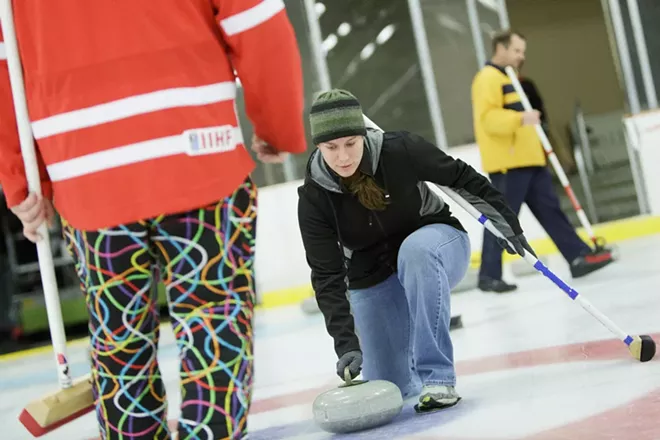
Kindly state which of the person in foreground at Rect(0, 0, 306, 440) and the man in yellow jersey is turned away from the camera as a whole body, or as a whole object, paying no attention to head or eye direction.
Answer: the person in foreground

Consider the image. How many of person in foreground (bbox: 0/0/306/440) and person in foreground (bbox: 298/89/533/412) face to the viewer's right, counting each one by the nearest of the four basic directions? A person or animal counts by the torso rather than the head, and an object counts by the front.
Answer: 0

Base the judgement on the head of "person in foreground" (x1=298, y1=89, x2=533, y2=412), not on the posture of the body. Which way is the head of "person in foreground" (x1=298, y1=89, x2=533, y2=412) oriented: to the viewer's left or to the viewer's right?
to the viewer's left

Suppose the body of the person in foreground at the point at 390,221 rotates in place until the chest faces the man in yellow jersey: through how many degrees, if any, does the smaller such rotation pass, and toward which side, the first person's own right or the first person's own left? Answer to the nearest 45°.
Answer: approximately 180°

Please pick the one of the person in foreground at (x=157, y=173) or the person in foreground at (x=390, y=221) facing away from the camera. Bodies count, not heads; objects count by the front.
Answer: the person in foreground at (x=157, y=173)

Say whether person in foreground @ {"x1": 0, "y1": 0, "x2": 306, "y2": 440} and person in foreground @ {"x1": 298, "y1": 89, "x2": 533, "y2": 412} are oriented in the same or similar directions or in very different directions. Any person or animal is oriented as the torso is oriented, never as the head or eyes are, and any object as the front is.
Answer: very different directions

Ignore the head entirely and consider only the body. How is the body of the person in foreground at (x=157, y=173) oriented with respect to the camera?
away from the camera
